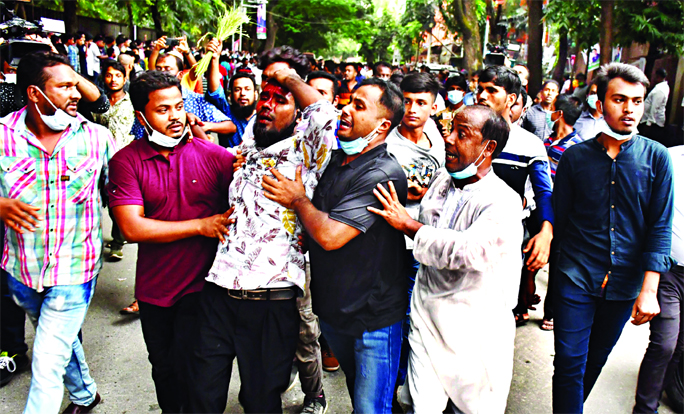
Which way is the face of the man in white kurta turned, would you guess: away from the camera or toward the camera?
toward the camera

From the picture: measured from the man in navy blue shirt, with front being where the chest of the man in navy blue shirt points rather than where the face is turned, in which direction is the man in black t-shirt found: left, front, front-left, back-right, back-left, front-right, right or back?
front-right

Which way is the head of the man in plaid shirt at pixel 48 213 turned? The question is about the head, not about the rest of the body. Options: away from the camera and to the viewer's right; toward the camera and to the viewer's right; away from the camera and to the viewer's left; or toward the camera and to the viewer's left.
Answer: toward the camera and to the viewer's right

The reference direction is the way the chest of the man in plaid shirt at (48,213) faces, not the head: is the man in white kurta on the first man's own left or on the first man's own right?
on the first man's own left

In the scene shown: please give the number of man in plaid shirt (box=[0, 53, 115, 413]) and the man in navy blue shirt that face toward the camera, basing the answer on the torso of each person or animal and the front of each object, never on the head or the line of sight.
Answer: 2

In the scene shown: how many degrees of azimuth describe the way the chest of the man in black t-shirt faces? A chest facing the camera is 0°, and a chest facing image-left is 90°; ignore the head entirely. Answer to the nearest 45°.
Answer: approximately 45°

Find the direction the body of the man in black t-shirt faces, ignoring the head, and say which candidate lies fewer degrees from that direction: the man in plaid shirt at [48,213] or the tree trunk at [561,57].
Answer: the man in plaid shirt

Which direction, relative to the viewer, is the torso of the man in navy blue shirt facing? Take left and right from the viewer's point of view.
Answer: facing the viewer

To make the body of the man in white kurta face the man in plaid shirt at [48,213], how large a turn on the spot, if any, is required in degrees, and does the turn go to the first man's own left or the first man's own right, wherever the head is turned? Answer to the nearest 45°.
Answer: approximately 45° to the first man's own right

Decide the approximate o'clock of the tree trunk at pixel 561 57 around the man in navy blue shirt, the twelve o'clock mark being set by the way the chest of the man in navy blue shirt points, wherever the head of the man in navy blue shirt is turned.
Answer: The tree trunk is roughly at 6 o'clock from the man in navy blue shirt.

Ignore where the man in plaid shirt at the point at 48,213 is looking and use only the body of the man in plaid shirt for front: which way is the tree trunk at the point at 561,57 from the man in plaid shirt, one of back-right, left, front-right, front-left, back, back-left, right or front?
back-left

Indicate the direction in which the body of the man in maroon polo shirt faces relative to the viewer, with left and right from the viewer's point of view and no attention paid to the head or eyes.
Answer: facing the viewer and to the right of the viewer

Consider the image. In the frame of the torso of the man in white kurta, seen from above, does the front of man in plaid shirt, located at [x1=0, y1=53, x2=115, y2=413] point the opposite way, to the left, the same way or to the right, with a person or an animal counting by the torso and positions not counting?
to the left
